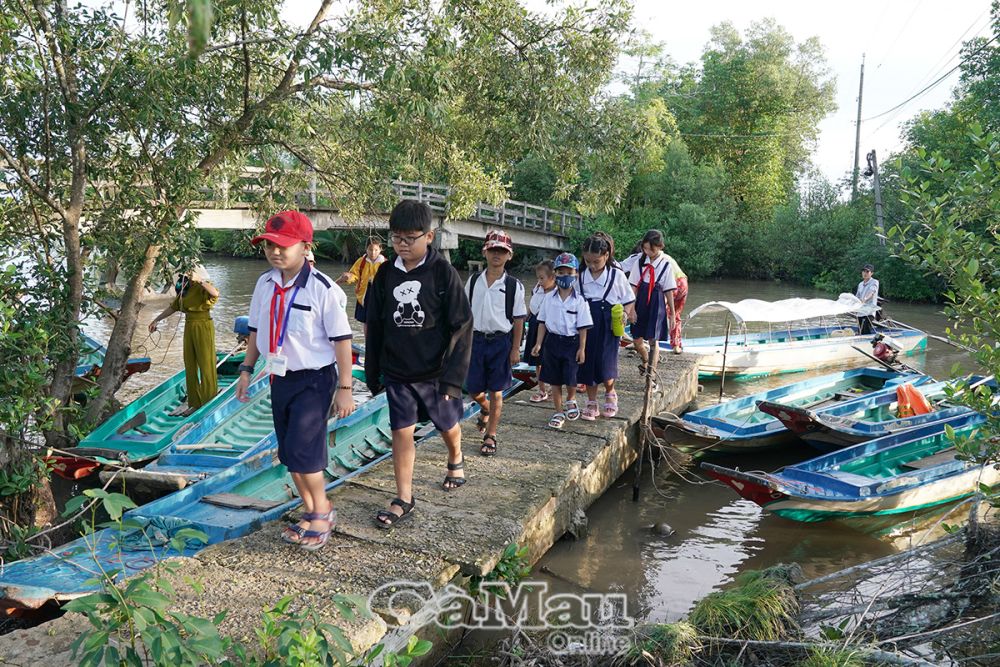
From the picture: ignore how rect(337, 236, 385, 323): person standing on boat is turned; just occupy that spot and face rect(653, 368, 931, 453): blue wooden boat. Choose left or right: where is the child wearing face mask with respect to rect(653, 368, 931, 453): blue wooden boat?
right

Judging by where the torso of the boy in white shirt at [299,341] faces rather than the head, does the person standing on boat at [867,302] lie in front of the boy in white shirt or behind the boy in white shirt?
behind

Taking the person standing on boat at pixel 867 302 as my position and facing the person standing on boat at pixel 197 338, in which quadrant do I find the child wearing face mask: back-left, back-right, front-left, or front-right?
front-left

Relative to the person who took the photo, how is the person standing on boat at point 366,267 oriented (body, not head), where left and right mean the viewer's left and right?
facing the viewer

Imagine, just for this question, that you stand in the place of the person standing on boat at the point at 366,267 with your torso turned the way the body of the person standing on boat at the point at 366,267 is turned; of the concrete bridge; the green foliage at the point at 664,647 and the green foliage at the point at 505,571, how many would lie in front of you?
2

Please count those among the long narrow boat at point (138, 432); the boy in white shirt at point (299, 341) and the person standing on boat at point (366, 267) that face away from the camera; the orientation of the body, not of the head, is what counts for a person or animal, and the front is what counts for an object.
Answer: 0

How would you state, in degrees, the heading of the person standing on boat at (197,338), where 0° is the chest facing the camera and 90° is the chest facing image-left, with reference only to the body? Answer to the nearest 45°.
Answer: approximately 45°

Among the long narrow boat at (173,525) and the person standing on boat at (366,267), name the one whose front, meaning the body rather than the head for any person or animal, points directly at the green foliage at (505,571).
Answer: the person standing on boat

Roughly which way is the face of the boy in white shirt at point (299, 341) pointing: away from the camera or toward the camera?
toward the camera

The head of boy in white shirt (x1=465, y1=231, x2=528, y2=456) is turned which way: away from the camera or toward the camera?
toward the camera

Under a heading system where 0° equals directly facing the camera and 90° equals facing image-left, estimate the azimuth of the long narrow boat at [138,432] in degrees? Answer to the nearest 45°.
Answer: approximately 45°

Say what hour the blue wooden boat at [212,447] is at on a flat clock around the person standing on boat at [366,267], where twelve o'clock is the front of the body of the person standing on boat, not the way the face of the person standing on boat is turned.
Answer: The blue wooden boat is roughly at 1 o'clock from the person standing on boat.

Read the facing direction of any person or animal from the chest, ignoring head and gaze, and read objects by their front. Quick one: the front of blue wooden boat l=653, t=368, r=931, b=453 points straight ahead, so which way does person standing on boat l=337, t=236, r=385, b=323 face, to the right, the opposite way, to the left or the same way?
to the left

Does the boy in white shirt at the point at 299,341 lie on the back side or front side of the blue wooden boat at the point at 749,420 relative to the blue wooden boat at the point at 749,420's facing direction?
on the front side

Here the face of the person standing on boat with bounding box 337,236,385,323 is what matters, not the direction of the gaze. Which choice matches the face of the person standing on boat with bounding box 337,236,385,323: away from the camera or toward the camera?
toward the camera
